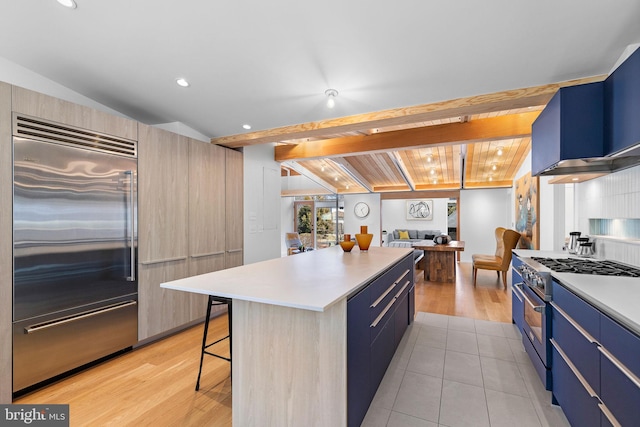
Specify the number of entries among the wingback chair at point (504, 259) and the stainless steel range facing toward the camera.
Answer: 0

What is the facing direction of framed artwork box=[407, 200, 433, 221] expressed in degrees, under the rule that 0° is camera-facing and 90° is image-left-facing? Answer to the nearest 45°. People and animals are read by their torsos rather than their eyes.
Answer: approximately 0°

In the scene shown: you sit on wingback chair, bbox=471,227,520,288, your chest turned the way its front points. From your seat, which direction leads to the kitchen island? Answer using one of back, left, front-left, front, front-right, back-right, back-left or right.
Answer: left

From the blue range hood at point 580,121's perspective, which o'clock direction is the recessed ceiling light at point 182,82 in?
The recessed ceiling light is roughly at 11 o'clock from the blue range hood.

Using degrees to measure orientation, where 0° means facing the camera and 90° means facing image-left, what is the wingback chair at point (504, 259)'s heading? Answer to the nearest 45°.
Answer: approximately 90°

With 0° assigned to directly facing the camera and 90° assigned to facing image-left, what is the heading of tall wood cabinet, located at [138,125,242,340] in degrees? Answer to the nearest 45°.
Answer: approximately 315°

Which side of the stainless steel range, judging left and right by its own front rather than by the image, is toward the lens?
left

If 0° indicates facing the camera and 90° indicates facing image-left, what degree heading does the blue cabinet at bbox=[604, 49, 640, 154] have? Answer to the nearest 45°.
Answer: approximately 90°

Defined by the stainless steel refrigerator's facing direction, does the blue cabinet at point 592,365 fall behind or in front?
in front

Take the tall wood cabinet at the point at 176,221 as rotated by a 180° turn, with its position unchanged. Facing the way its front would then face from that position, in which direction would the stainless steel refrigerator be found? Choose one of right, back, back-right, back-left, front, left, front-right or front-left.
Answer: left

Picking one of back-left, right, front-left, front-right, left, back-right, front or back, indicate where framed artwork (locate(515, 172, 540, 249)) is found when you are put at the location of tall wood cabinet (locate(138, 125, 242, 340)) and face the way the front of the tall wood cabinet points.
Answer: front-left

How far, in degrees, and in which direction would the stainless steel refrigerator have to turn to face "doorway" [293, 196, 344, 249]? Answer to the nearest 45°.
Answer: approximately 90° to its left
